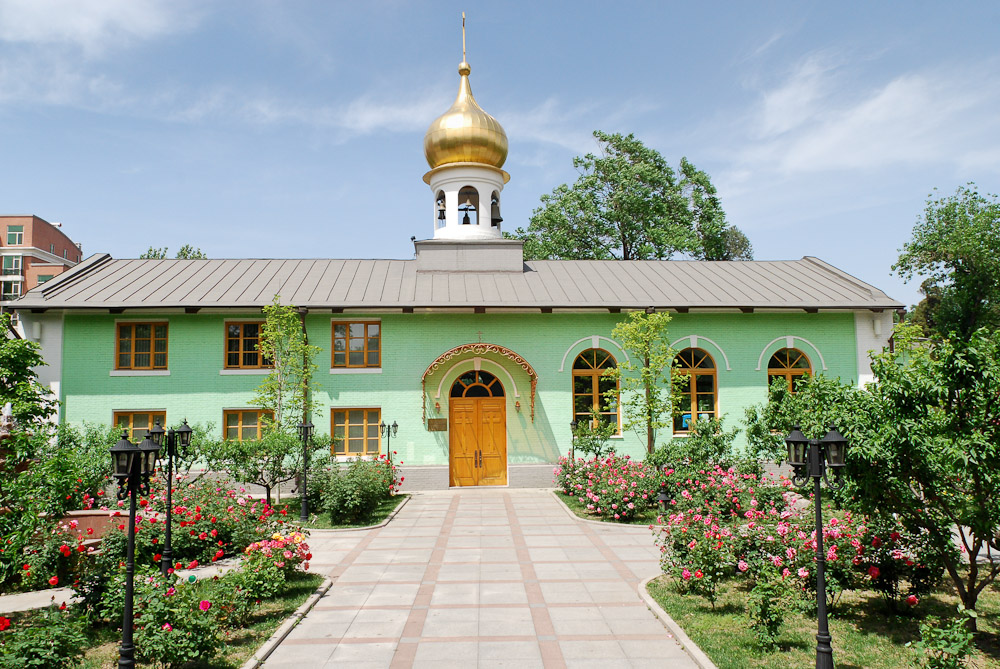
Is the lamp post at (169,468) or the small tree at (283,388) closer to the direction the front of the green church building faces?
the lamp post

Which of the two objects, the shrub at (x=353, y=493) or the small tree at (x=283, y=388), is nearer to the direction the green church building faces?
the shrub

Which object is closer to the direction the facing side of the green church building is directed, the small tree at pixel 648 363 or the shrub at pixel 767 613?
the shrub

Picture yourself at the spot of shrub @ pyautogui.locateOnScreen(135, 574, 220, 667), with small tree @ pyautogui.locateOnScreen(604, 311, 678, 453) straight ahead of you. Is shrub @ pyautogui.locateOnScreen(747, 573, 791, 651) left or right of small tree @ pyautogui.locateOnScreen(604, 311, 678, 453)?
right

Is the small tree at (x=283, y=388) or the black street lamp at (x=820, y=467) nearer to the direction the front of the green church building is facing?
the black street lamp

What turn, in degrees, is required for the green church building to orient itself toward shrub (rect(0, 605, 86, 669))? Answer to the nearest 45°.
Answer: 0° — it already faces it

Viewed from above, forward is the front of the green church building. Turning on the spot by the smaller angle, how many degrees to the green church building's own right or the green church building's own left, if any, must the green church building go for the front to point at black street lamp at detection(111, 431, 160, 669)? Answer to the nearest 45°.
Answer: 0° — it already faces it

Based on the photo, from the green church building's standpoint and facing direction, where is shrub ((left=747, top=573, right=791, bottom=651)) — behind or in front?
in front

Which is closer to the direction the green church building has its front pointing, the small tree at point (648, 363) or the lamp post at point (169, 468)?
the lamp post

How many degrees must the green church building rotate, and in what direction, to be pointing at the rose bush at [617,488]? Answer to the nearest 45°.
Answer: approximately 45° to its left

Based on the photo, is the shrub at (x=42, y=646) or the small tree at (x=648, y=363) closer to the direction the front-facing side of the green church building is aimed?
the shrub

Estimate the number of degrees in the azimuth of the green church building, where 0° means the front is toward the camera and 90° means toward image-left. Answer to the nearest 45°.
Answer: approximately 0°
